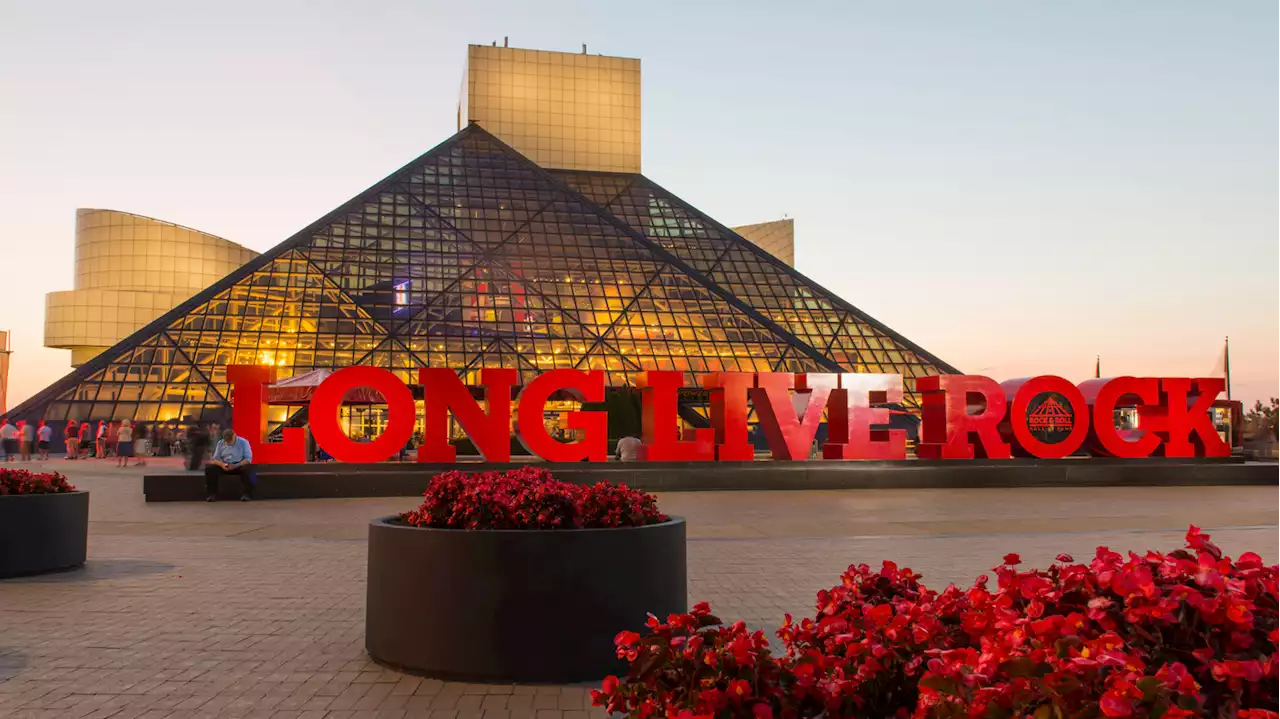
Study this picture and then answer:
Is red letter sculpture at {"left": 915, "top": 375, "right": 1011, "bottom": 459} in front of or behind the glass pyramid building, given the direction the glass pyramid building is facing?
in front

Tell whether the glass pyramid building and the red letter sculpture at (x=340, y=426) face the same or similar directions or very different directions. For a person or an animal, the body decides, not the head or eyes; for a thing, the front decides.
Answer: same or similar directions

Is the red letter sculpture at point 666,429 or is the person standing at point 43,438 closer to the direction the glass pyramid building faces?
the red letter sculpture

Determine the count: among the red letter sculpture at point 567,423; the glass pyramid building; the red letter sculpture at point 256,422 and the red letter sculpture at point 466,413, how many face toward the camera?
4

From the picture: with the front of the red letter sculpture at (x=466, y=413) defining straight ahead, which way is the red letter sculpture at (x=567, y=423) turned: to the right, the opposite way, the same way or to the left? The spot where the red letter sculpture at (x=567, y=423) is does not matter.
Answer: the same way

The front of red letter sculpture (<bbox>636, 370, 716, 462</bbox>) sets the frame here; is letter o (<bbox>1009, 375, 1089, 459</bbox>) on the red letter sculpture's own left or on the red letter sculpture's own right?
on the red letter sculpture's own left

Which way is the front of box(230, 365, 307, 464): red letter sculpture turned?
toward the camera

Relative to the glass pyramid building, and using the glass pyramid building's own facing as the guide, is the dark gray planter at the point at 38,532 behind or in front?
in front

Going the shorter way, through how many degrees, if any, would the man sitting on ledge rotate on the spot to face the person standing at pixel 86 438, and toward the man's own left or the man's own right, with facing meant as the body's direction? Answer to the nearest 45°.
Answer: approximately 180°

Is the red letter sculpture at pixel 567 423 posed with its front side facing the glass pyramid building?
no

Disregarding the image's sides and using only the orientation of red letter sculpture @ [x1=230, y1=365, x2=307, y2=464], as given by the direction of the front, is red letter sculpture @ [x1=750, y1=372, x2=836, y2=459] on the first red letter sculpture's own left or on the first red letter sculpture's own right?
on the first red letter sculpture's own left

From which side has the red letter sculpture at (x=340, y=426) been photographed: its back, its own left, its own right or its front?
front

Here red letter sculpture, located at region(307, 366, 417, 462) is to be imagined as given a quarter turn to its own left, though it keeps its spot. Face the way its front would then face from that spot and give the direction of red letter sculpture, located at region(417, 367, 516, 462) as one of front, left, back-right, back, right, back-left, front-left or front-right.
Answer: front

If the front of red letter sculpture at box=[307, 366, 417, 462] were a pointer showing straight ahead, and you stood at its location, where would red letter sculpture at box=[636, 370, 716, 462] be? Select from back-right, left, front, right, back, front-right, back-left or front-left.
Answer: left

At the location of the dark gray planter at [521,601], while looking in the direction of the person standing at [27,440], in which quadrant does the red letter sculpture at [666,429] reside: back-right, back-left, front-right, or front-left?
front-right

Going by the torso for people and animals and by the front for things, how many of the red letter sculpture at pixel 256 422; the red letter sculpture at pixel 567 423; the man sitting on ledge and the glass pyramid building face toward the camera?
4

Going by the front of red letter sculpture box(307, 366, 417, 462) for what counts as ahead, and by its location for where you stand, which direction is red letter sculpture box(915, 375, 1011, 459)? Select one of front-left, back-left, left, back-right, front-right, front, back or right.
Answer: left

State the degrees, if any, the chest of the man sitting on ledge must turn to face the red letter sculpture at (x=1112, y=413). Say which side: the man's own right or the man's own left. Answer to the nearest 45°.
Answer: approximately 90° to the man's own left

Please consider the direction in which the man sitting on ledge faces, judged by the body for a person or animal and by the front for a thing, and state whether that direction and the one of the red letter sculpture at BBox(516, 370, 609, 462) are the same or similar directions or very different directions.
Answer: same or similar directions

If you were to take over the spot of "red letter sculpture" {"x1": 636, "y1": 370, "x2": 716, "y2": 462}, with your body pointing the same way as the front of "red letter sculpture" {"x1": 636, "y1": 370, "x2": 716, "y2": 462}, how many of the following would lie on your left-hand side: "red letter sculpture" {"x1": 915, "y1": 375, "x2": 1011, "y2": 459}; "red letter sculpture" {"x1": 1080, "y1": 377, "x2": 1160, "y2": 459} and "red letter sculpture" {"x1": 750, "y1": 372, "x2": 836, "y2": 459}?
3

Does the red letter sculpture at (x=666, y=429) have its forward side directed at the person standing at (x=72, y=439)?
no

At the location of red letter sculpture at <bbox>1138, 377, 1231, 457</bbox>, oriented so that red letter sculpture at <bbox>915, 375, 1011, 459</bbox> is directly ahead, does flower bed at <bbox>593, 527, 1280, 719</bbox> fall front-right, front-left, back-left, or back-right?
front-left

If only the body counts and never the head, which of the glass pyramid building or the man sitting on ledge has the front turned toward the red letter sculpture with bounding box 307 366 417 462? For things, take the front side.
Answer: the glass pyramid building
